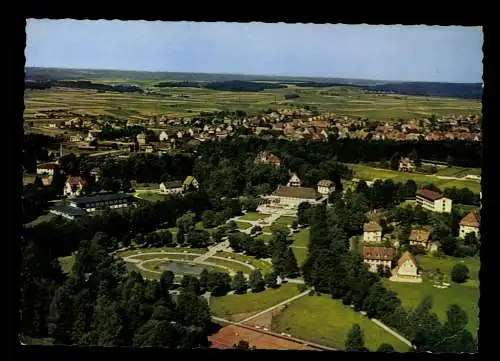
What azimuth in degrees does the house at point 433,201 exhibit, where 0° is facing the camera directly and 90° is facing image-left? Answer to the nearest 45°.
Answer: approximately 45°

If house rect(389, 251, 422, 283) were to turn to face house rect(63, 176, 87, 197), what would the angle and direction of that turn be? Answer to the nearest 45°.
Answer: approximately 90° to its right

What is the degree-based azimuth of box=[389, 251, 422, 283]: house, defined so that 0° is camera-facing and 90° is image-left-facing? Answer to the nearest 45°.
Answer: approximately 0°

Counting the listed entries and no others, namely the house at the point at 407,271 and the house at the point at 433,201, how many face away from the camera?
0
